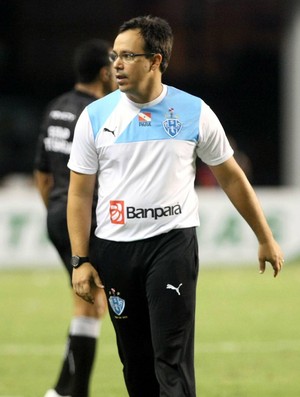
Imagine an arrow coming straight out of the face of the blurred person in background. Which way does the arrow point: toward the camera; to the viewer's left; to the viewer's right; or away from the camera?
away from the camera

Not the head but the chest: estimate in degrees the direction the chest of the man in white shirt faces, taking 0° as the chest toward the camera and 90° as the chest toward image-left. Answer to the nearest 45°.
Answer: approximately 0°

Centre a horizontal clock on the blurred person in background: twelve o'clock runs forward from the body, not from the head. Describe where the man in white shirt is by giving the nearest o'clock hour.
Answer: The man in white shirt is roughly at 4 o'clock from the blurred person in background.

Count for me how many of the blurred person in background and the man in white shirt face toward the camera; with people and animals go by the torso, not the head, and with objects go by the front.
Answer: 1

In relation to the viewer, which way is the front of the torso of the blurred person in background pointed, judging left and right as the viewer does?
facing away from the viewer and to the right of the viewer

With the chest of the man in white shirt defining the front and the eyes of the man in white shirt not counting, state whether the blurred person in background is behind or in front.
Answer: behind
